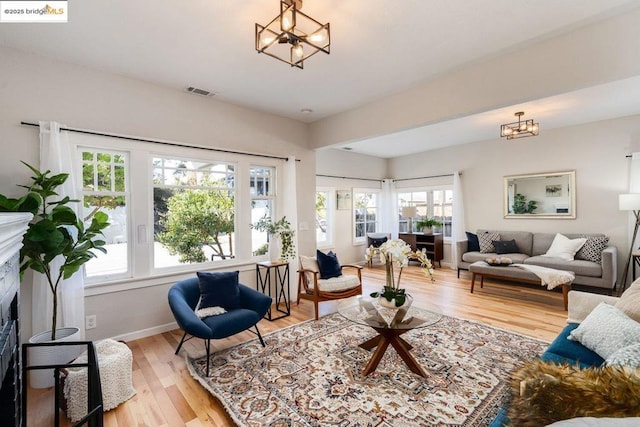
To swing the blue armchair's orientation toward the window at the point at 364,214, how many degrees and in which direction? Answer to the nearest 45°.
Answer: approximately 90° to its left

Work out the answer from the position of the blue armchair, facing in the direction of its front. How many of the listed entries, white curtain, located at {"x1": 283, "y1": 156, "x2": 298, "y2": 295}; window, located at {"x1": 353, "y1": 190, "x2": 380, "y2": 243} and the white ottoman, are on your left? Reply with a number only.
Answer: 2

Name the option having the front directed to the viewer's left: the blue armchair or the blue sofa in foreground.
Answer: the blue sofa in foreground

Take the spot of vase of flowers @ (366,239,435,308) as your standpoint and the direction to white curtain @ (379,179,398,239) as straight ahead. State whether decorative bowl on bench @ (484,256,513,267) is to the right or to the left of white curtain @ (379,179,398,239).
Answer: right

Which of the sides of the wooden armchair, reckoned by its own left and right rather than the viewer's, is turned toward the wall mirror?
left

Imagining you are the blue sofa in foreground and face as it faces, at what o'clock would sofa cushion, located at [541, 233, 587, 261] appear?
The sofa cushion is roughly at 3 o'clock from the blue sofa in foreground.

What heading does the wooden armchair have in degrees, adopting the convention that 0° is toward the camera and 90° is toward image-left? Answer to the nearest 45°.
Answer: approximately 315°

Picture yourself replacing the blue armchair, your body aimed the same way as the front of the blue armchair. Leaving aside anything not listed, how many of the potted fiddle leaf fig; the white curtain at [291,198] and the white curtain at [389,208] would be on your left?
2

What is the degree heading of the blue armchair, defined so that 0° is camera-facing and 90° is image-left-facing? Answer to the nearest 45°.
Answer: approximately 315°

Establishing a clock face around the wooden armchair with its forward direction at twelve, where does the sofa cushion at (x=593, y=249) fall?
The sofa cushion is roughly at 10 o'clock from the wooden armchair.

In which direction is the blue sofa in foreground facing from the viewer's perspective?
to the viewer's left

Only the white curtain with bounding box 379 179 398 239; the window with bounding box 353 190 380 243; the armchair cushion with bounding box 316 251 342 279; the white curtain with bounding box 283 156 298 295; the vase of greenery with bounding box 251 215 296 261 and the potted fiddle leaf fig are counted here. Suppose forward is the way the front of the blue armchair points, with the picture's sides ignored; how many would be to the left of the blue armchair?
5

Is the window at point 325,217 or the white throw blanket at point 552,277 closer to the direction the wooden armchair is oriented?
the white throw blanket

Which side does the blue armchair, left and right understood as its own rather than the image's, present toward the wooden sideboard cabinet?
left
